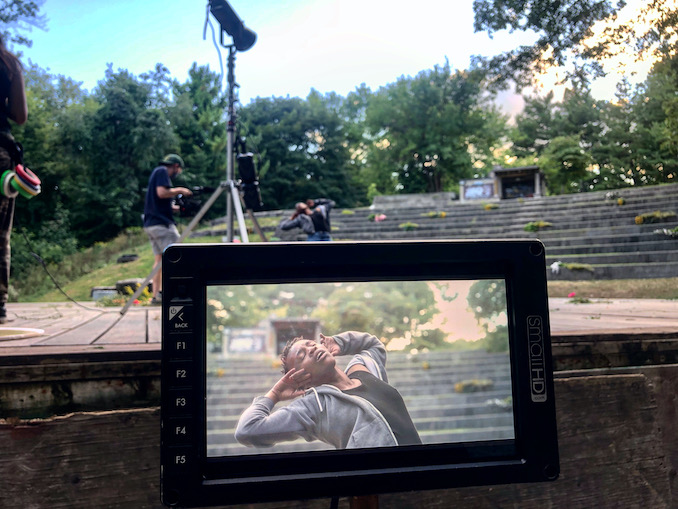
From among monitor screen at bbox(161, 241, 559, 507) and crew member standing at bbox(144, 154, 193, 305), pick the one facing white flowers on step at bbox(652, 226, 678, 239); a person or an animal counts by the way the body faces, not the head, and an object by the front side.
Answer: the crew member standing

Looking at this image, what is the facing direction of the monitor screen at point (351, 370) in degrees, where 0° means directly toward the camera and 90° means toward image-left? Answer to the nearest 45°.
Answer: approximately 0°

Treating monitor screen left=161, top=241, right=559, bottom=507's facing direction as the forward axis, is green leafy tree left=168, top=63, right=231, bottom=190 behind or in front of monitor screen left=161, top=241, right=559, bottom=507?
behind

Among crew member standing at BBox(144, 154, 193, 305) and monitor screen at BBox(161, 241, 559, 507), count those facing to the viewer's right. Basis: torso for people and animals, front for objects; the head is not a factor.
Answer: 1

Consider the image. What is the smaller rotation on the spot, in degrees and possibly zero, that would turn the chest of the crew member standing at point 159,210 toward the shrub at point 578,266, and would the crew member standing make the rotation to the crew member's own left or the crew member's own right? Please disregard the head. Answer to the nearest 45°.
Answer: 0° — they already face it

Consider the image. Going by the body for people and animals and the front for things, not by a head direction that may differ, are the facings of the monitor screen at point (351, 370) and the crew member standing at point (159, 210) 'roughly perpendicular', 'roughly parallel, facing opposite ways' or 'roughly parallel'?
roughly perpendicular

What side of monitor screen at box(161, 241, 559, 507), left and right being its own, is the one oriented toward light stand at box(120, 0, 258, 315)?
back

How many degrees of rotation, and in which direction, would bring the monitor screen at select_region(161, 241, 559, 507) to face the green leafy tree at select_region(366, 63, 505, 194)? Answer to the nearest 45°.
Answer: approximately 180°

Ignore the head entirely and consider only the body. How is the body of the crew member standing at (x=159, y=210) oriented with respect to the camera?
to the viewer's right

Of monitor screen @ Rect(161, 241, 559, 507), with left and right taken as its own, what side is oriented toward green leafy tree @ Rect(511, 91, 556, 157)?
back
